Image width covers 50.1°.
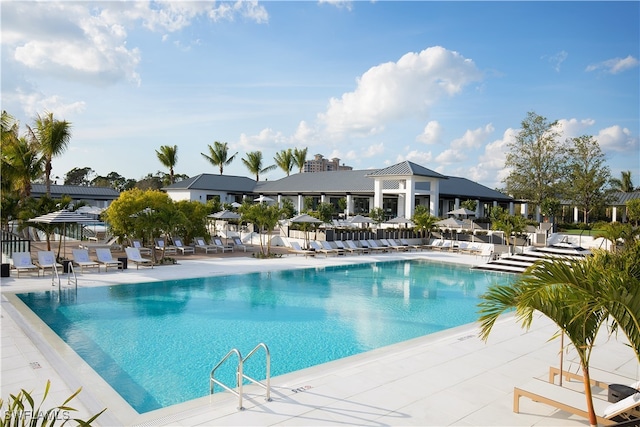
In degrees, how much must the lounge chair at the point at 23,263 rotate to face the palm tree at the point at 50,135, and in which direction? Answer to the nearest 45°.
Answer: approximately 135° to its left

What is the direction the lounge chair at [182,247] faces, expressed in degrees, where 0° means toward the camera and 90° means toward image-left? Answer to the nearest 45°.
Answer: approximately 315°

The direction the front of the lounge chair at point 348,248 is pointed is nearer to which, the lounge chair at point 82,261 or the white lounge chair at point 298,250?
the lounge chair

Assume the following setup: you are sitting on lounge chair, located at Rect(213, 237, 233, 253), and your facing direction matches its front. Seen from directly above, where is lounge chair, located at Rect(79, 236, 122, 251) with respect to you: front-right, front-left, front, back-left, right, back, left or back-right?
back-right

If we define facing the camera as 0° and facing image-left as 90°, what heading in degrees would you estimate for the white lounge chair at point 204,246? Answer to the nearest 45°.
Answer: approximately 315°

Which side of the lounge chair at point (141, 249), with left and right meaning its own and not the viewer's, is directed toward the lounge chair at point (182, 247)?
left
